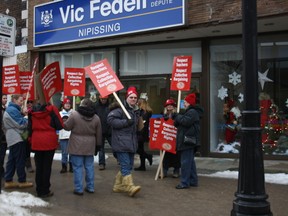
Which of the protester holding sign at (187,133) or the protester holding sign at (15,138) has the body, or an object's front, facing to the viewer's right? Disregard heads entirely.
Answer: the protester holding sign at (15,138)

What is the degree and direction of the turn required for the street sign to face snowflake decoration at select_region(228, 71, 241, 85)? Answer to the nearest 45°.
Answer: approximately 90° to its left

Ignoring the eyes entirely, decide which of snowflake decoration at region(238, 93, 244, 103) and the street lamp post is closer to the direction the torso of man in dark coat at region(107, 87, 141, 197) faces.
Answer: the street lamp post

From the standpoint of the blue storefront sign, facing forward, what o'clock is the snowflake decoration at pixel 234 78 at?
The snowflake decoration is roughly at 8 o'clock from the blue storefront sign.

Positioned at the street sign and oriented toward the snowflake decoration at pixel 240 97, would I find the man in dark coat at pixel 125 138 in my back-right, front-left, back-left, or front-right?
front-right

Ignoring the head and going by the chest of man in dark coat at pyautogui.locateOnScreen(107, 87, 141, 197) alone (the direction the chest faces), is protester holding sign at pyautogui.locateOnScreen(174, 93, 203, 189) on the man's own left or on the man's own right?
on the man's own left

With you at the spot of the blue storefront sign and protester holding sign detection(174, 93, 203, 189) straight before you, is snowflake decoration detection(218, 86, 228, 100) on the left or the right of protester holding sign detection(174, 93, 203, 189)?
left

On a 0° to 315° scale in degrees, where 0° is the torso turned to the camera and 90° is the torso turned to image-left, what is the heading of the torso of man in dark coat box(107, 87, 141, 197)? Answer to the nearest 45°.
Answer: approximately 315°

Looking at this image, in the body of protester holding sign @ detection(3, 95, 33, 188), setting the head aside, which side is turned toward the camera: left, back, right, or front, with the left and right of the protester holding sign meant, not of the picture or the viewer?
right

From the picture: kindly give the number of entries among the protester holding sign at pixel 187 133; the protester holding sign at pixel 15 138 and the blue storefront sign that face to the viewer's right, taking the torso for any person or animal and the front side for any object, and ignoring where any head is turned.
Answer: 1

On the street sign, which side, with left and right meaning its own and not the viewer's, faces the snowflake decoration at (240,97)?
left

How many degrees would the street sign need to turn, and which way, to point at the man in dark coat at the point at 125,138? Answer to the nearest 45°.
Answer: approximately 45° to its left
